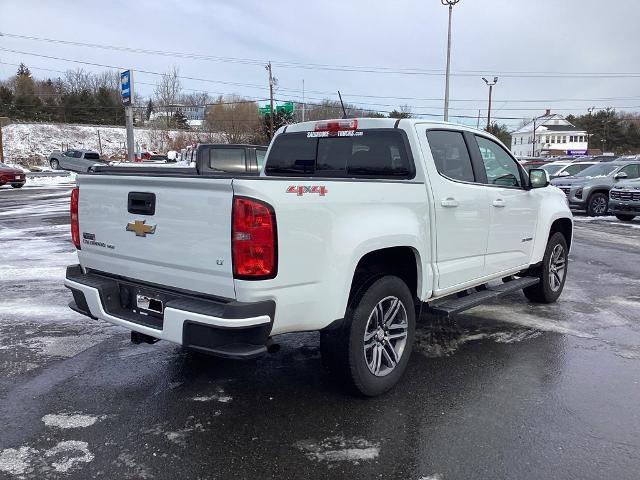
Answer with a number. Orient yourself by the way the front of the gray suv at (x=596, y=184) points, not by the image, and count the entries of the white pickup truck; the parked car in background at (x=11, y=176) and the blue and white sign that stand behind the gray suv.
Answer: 0

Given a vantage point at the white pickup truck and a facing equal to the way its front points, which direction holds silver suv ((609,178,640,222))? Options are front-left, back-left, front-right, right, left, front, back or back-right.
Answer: front

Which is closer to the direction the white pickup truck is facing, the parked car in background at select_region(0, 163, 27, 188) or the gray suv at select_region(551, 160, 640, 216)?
the gray suv

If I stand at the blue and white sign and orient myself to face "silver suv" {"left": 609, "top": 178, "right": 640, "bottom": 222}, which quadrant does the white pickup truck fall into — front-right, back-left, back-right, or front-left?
front-right

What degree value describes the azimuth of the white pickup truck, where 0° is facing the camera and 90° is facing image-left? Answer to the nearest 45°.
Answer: approximately 225°

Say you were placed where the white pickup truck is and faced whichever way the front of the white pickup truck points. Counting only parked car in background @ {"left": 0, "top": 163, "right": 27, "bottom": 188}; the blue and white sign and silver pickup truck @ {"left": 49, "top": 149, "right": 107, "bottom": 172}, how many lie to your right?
0

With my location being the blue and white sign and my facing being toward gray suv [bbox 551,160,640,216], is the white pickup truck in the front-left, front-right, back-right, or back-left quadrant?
front-right

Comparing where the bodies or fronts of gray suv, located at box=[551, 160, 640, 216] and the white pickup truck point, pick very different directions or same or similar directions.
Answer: very different directions

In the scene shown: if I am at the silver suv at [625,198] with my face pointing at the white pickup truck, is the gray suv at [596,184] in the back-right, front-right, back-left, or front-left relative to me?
back-right

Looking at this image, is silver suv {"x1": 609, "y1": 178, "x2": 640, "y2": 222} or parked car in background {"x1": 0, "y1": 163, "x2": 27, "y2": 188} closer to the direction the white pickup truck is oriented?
the silver suv

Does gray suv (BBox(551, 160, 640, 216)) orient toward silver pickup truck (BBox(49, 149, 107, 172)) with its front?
no

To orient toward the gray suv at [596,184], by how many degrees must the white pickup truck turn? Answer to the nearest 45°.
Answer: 0° — it already faces it

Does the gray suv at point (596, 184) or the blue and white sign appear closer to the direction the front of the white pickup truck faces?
the gray suv

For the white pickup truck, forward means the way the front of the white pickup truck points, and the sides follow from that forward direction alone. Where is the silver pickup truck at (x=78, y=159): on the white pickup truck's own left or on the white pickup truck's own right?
on the white pickup truck's own left

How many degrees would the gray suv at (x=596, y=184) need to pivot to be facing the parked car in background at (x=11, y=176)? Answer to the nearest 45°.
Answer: approximately 45° to its right

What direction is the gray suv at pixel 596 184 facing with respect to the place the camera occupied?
facing the viewer and to the left of the viewer

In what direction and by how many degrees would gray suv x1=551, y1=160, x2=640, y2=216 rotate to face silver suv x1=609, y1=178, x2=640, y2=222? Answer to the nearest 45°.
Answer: approximately 45° to its left

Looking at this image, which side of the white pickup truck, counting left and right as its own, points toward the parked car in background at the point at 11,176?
left
